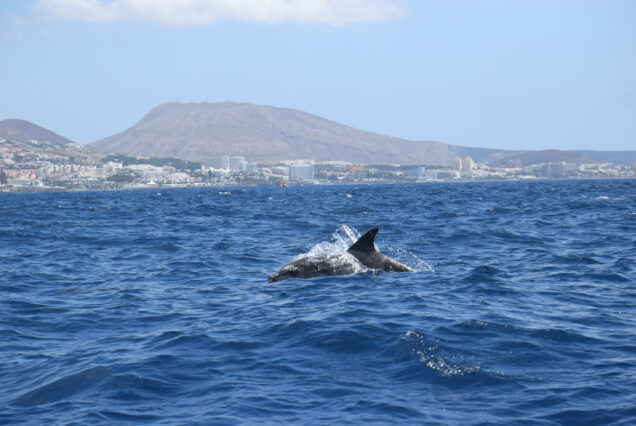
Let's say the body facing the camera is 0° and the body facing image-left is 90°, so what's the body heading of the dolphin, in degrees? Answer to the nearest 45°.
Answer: approximately 90°
